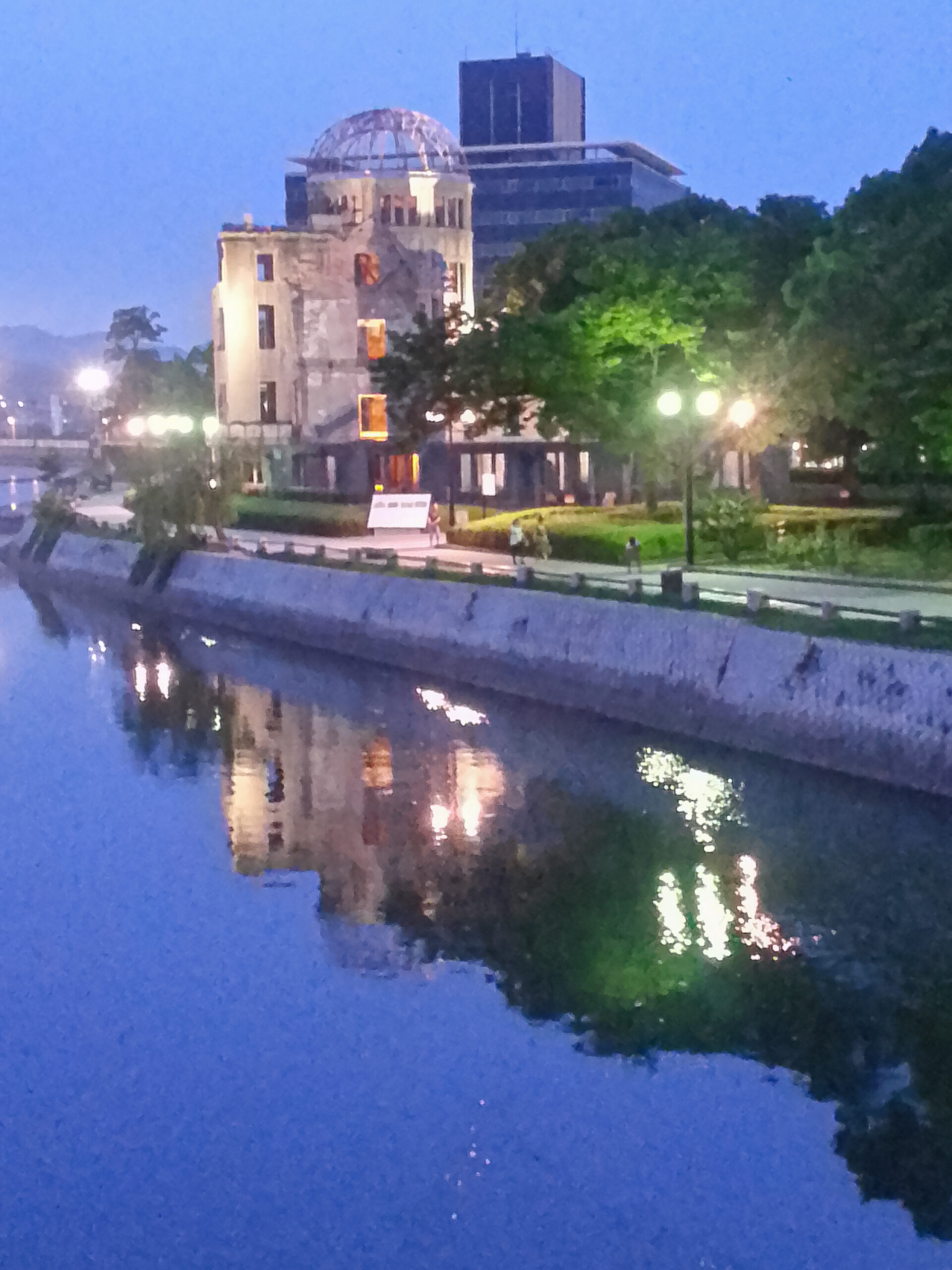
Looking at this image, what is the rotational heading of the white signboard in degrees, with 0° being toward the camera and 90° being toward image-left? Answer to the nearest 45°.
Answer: approximately 0°

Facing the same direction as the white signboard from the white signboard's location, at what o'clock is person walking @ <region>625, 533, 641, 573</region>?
The person walking is roughly at 11 o'clock from the white signboard.

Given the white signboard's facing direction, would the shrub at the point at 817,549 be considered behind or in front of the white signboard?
in front

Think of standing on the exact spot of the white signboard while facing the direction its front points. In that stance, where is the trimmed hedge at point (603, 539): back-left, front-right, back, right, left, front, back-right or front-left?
front-left

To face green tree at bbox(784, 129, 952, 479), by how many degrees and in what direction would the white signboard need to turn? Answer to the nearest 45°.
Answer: approximately 45° to its left

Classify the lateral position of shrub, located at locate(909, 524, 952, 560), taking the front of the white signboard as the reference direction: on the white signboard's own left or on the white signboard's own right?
on the white signboard's own left
